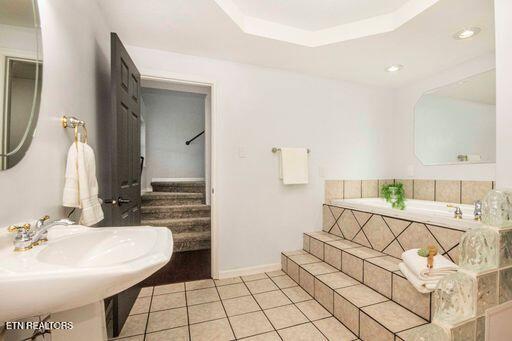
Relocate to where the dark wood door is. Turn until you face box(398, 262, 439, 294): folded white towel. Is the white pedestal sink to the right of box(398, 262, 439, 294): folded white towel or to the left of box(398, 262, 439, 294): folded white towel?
right

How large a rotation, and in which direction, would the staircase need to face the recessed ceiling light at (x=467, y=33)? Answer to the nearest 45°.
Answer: approximately 45° to its left

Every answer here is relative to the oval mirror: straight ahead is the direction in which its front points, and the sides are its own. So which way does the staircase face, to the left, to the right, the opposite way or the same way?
to the right

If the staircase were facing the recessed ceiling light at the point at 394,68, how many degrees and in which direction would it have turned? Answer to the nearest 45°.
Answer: approximately 45° to its left

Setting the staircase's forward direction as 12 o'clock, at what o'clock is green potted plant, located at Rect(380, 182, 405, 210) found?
The green potted plant is roughly at 10 o'clock from the staircase.

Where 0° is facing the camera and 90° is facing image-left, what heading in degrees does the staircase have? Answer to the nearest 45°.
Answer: approximately 0°

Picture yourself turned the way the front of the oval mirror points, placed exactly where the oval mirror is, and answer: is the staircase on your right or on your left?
on your left

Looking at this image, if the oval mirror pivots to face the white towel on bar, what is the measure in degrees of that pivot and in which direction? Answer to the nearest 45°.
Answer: approximately 45° to its left

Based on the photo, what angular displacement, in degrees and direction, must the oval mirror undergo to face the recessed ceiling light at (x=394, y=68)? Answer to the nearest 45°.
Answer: approximately 45° to its left

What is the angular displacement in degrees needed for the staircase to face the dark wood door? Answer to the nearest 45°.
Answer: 0° — it already faces it

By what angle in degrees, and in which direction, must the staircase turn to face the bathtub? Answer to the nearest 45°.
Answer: approximately 45° to its left
